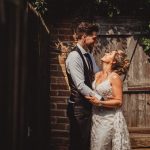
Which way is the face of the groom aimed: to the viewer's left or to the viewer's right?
to the viewer's right

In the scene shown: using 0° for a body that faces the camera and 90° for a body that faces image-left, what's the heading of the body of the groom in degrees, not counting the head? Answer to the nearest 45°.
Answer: approximately 315°

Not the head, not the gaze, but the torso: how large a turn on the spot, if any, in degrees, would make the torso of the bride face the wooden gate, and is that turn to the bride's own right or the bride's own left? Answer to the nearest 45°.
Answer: approximately 135° to the bride's own right

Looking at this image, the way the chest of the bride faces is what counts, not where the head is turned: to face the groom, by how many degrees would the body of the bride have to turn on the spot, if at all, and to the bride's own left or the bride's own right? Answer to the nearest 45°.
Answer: approximately 45° to the bride's own right

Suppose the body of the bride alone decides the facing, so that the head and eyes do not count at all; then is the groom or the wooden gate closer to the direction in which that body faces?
the groom

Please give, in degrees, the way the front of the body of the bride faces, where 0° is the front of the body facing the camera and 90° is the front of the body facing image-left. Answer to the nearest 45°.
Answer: approximately 45°

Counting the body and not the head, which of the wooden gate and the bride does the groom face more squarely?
the bride
